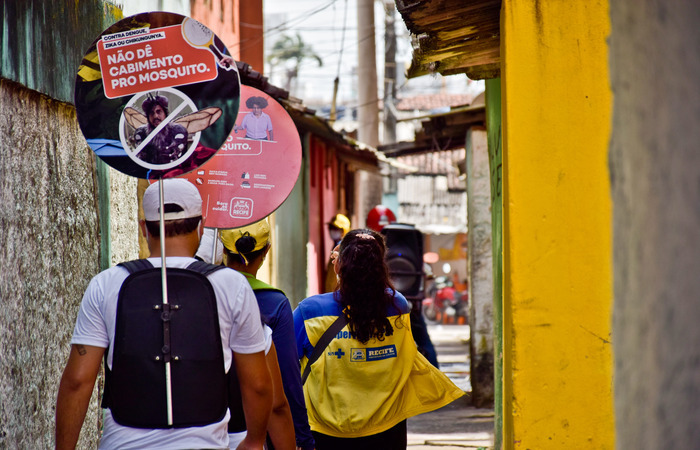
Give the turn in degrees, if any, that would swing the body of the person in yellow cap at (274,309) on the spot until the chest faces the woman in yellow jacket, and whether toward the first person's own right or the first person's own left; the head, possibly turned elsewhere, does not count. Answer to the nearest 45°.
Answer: approximately 45° to the first person's own right

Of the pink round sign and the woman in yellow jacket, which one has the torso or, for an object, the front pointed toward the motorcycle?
the woman in yellow jacket

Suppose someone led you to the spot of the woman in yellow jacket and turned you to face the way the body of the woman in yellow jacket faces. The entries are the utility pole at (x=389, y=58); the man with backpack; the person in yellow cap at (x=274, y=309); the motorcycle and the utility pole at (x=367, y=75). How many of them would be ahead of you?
3

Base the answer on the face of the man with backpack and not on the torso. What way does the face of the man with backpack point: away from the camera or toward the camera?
away from the camera

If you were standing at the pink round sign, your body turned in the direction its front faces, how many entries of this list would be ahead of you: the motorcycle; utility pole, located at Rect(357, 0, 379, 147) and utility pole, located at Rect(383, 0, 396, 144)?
0

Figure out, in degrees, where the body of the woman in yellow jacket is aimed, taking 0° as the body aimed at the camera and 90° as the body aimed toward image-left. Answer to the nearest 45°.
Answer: approximately 180°

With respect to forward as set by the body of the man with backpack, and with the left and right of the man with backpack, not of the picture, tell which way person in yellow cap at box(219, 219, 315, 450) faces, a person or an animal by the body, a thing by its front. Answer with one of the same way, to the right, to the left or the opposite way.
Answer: the same way

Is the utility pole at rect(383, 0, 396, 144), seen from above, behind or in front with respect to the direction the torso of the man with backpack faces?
in front

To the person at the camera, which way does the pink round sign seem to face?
facing the viewer

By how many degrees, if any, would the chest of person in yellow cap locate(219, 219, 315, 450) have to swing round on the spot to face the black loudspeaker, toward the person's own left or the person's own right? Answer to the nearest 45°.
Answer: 0° — they already face it

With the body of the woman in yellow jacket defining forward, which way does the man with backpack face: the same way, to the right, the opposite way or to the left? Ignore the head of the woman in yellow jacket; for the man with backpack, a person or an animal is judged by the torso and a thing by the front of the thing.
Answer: the same way

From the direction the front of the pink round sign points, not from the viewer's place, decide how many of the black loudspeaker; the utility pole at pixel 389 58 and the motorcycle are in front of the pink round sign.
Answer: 0

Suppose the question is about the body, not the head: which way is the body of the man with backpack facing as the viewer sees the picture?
away from the camera

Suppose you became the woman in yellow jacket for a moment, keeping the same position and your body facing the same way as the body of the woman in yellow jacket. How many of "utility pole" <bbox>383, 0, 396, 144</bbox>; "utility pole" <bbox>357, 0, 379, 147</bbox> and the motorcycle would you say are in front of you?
3

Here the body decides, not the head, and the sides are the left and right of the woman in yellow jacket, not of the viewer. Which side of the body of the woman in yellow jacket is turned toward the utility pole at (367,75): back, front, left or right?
front

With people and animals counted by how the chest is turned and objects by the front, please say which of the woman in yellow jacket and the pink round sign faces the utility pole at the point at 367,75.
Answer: the woman in yellow jacket

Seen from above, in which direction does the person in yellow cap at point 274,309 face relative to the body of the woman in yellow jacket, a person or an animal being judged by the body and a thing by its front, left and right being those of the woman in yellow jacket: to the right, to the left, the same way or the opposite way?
the same way

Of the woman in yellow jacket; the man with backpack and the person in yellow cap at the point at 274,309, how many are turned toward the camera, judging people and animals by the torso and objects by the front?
0

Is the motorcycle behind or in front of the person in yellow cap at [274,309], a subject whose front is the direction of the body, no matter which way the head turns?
in front
